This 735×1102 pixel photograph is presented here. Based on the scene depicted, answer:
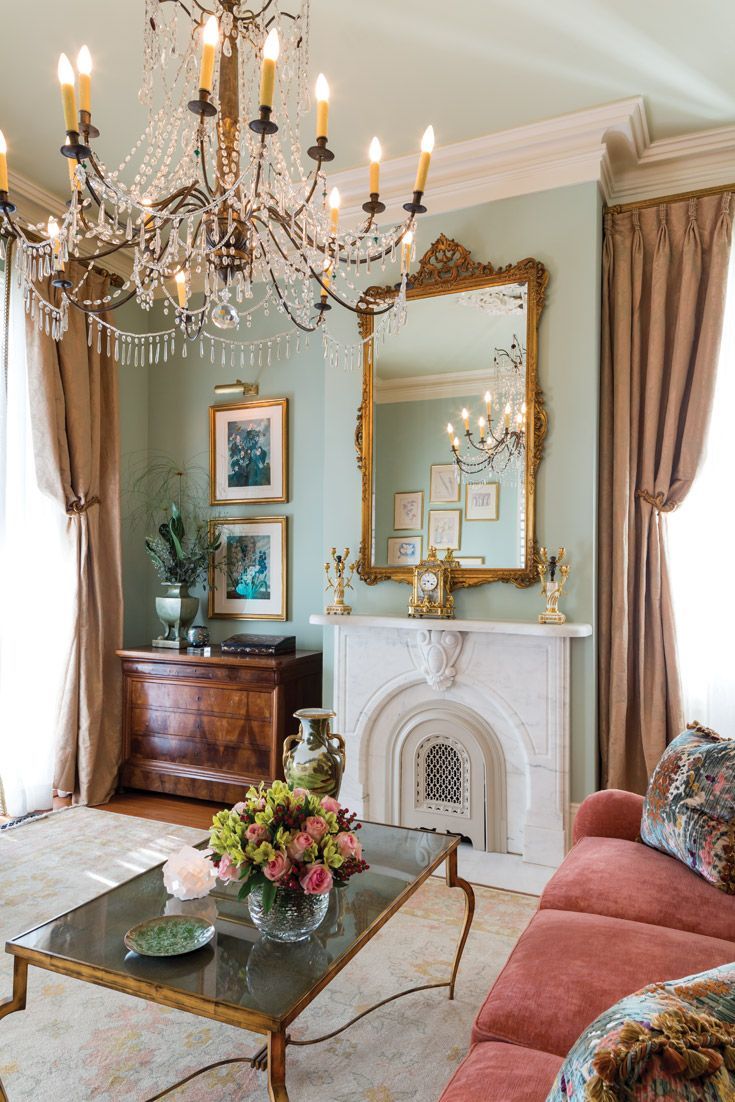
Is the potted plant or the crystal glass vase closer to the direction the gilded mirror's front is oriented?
the crystal glass vase

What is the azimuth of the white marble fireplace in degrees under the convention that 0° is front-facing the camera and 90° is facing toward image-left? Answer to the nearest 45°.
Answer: approximately 45°

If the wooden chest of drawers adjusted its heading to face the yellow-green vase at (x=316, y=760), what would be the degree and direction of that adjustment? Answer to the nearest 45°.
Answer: approximately 45° to its left

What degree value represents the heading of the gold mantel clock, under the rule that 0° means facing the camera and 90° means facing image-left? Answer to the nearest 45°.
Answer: approximately 45°

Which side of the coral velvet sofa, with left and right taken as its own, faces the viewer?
left

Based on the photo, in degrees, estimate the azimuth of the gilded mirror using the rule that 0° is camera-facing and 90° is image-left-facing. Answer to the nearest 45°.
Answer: approximately 45°

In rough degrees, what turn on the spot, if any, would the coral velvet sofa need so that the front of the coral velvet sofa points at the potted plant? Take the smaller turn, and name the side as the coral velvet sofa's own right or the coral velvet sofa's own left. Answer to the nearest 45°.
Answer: approximately 45° to the coral velvet sofa's own right

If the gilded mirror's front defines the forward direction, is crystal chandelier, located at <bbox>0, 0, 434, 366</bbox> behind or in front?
in front

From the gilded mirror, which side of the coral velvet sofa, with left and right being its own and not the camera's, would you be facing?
right

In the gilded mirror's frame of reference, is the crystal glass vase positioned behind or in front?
in front
